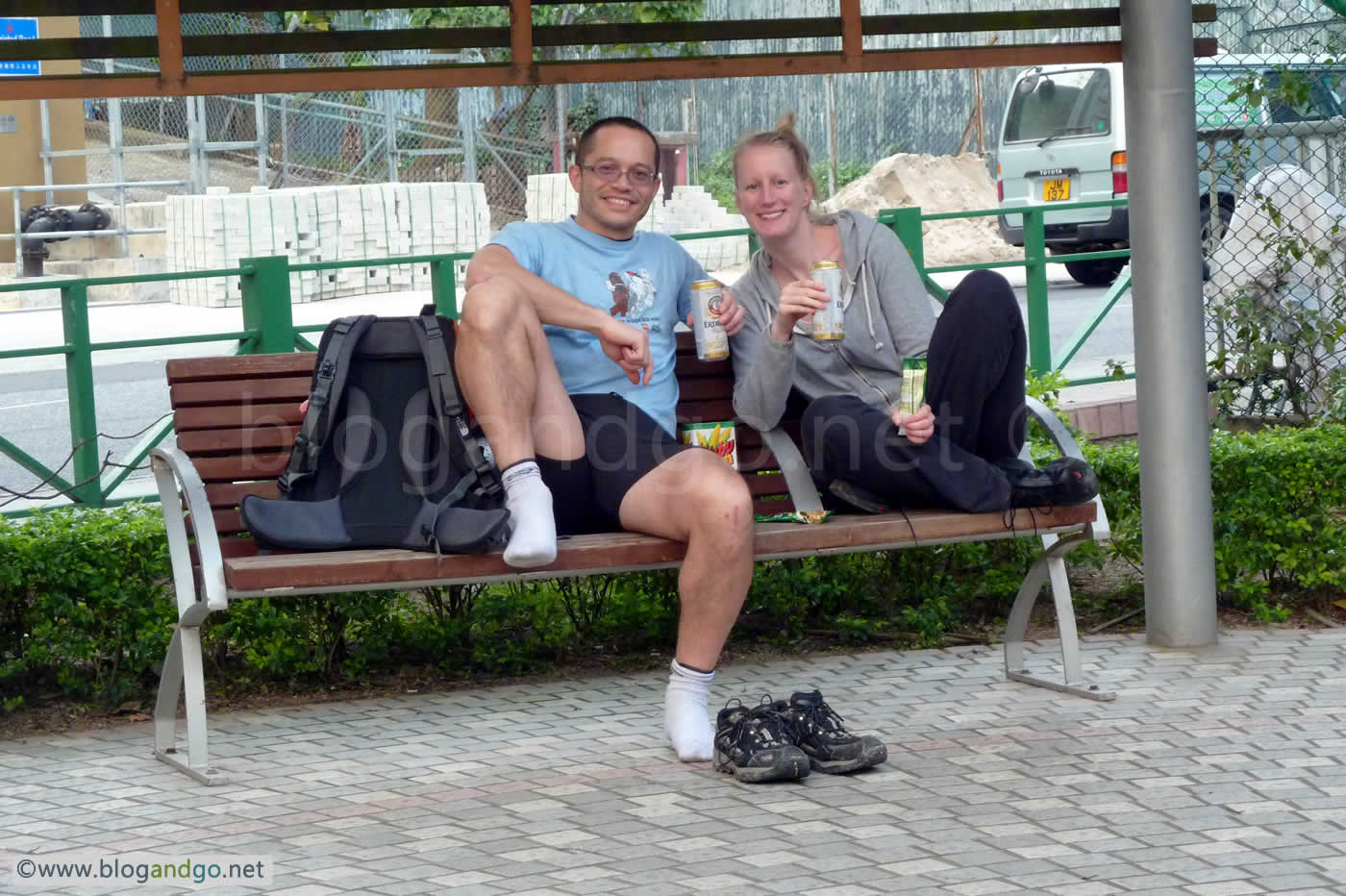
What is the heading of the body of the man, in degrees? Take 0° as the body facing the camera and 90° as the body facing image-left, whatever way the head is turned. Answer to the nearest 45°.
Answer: approximately 0°

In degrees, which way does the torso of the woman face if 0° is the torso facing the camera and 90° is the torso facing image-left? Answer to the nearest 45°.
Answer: approximately 0°

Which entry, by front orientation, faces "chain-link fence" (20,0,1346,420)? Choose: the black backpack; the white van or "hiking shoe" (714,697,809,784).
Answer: the black backpack

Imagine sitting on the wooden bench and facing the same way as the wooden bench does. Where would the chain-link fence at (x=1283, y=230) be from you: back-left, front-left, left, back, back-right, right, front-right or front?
back-left

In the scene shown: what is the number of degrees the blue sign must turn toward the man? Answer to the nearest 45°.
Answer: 0° — it already faces them

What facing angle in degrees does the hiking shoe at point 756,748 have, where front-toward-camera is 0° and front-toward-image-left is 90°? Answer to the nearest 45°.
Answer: approximately 315°

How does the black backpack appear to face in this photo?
away from the camera

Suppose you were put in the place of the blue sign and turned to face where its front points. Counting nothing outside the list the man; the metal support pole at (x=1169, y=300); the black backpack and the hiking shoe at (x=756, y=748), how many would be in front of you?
4

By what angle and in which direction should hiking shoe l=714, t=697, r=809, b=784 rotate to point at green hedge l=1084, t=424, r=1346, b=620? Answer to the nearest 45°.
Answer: approximately 90° to its left
